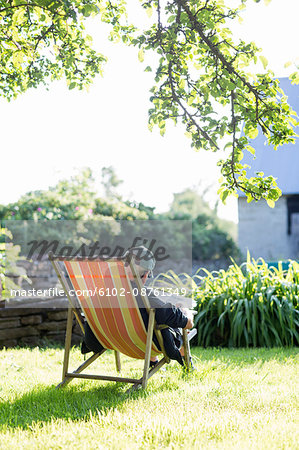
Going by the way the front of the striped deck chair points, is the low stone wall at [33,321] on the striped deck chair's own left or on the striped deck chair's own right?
on the striped deck chair's own left

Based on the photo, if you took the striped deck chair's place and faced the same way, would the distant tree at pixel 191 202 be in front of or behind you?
in front

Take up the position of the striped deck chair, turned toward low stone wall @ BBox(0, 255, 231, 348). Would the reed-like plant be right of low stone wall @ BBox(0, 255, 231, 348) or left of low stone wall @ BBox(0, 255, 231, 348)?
right

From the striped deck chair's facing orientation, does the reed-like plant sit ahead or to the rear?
ahead

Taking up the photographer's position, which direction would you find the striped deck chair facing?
facing away from the viewer and to the right of the viewer

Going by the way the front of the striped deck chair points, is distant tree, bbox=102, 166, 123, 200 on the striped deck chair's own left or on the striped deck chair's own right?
on the striped deck chair's own left
